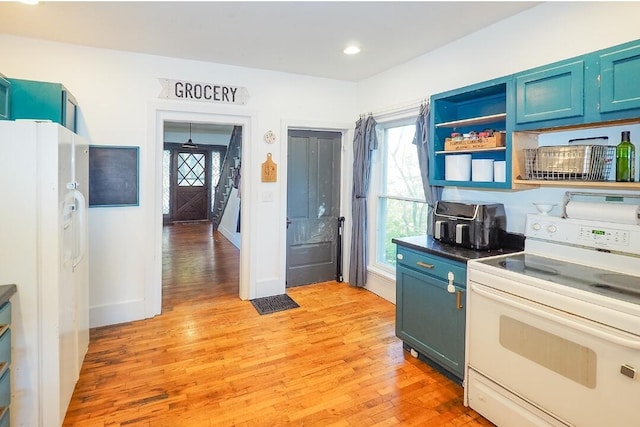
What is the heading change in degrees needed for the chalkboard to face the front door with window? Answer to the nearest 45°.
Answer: approximately 180°

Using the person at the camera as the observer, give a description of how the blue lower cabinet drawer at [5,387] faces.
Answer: facing to the right of the viewer

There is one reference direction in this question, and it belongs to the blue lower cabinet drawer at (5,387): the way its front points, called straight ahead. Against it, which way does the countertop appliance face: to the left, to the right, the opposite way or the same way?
the opposite way

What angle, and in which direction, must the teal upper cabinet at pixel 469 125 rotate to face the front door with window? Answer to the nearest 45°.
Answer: approximately 90° to its right

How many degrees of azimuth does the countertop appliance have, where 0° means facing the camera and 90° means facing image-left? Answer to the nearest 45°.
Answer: approximately 45°

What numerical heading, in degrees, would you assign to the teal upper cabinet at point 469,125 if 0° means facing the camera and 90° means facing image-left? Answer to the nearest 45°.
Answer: approximately 45°

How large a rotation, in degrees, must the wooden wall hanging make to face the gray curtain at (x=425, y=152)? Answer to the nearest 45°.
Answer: approximately 45° to its left

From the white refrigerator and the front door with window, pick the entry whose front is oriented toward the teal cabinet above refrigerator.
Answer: the front door with window

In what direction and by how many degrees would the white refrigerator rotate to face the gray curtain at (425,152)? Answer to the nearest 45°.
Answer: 0° — it already faces it

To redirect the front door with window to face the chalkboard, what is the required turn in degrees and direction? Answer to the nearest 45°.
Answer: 0° — it already faces it
